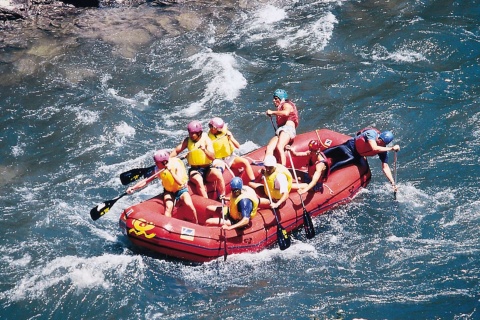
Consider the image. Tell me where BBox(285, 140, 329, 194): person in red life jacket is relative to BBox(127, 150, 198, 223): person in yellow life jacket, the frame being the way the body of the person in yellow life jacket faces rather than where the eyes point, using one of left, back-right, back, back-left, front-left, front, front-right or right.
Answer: back-left

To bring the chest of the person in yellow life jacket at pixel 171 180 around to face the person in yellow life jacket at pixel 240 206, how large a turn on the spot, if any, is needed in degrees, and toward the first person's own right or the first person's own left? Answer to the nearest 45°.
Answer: approximately 90° to the first person's own left

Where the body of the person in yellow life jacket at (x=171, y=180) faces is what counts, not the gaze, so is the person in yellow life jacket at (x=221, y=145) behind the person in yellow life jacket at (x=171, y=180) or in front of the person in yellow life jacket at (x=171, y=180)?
behind

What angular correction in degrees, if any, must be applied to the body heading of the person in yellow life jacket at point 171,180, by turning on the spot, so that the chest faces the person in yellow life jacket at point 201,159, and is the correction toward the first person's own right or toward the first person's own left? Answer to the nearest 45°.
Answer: approximately 180°

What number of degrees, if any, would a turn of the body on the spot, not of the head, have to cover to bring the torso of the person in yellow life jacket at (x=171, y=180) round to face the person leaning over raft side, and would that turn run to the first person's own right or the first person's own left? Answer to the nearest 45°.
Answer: approximately 135° to the first person's own left

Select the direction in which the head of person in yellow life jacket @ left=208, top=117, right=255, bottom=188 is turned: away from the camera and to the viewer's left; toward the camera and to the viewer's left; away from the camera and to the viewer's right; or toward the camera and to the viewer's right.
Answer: toward the camera and to the viewer's left

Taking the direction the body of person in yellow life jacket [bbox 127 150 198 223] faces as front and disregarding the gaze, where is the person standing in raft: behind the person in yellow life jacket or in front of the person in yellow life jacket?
behind

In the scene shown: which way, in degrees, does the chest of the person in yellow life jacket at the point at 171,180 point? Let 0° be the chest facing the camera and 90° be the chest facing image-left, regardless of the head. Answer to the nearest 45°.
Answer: approximately 45°

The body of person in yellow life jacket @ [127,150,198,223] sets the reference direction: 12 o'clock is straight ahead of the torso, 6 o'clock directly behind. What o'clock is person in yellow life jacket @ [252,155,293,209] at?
person in yellow life jacket @ [252,155,293,209] is roughly at 8 o'clock from person in yellow life jacket @ [127,150,198,223].
